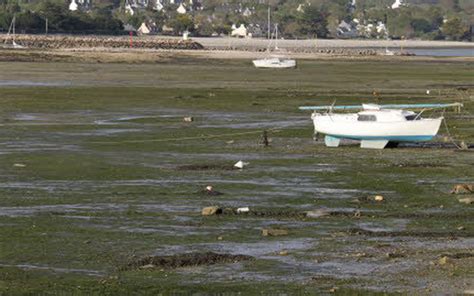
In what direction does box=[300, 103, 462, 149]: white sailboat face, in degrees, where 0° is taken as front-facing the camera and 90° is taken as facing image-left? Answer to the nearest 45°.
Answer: approximately 270°

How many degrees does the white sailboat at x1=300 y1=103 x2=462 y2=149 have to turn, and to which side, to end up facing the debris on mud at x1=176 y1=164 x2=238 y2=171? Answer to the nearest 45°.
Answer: approximately 135° to its right

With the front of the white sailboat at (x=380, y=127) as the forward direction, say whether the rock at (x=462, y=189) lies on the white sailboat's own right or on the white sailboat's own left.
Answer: on the white sailboat's own right

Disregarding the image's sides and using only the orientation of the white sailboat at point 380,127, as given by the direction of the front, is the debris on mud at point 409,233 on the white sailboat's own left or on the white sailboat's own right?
on the white sailboat's own right
